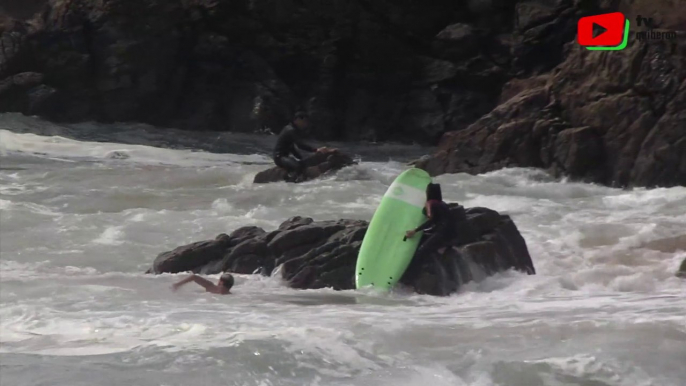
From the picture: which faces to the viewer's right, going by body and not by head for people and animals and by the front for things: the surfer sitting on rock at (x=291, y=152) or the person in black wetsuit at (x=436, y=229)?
the surfer sitting on rock

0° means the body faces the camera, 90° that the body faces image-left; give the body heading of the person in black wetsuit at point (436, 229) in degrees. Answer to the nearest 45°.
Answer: approximately 90°

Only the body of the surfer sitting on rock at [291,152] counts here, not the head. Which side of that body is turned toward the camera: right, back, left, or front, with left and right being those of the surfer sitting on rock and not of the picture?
right

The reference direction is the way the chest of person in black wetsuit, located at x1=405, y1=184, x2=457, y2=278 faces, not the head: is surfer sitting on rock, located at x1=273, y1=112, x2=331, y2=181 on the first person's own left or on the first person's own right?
on the first person's own right

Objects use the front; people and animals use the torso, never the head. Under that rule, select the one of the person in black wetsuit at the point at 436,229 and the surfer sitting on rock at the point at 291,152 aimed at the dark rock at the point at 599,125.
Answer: the surfer sitting on rock

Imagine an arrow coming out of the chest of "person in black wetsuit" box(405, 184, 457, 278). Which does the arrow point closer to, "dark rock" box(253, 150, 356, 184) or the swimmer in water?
the swimmer in water

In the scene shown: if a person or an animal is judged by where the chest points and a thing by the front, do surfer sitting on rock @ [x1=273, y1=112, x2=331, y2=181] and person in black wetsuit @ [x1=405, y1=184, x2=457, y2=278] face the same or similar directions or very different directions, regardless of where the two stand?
very different directions

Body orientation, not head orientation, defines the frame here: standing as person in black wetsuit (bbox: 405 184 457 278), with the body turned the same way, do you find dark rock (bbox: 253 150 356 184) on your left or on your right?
on your right

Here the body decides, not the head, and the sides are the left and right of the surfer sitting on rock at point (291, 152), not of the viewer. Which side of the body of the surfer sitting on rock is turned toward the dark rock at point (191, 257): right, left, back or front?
right

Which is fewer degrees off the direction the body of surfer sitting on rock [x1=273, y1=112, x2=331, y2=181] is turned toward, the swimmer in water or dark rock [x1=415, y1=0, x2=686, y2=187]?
the dark rock

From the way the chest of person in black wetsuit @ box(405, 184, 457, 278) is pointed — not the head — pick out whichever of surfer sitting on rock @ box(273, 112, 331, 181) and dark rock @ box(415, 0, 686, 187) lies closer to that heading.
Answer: the surfer sitting on rock
